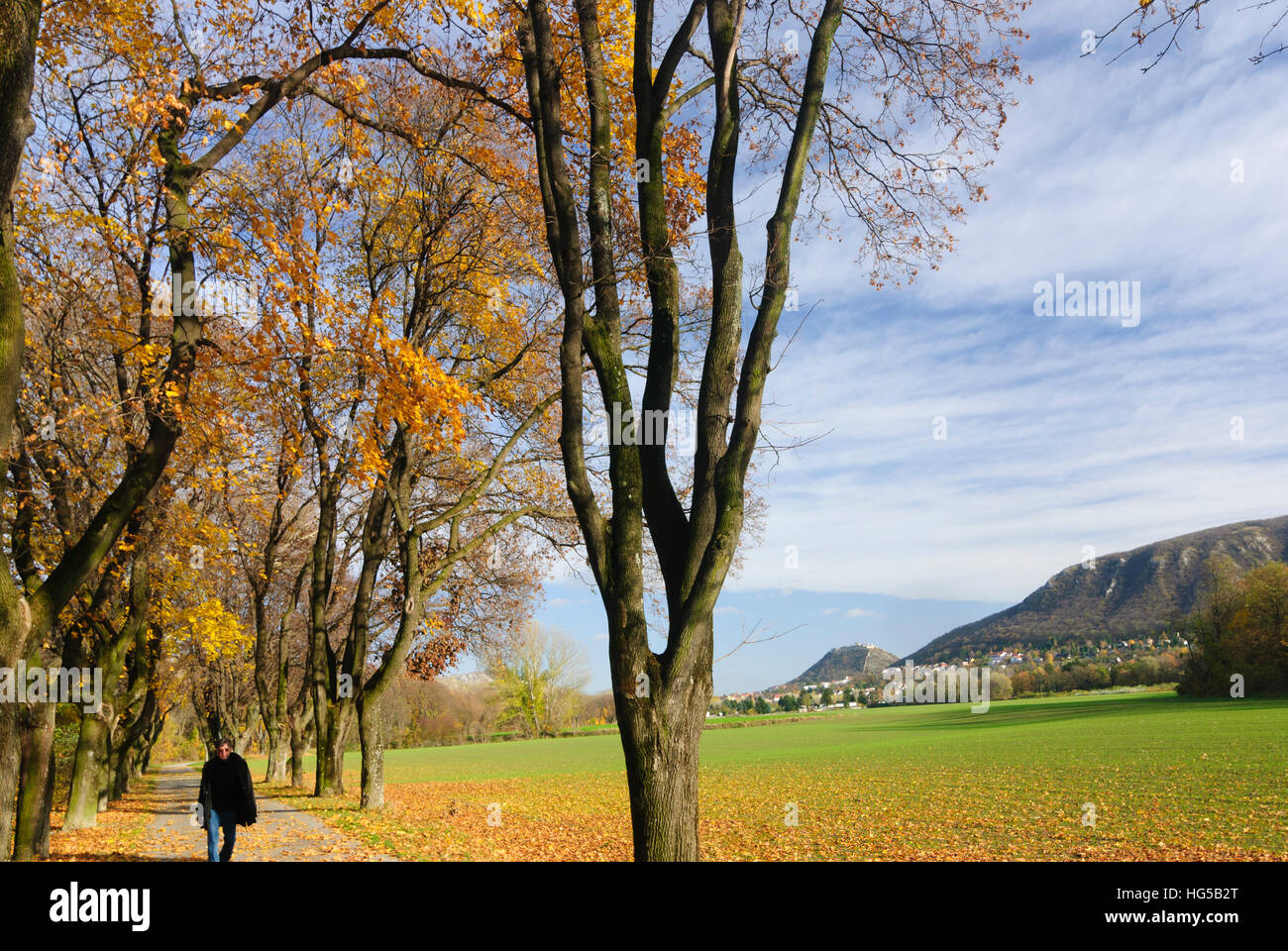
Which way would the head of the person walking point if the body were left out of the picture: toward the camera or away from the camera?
toward the camera

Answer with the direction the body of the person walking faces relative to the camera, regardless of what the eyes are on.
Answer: toward the camera
